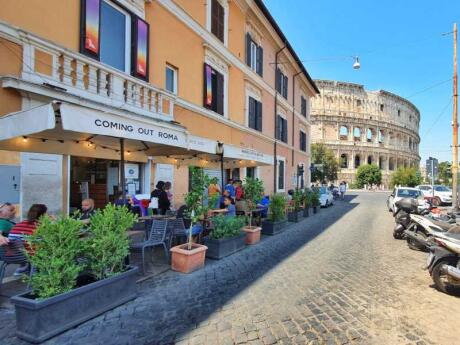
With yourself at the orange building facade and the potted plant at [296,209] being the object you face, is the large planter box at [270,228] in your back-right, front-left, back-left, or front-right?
front-right

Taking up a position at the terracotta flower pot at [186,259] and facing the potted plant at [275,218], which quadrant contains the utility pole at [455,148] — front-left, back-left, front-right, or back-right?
front-right

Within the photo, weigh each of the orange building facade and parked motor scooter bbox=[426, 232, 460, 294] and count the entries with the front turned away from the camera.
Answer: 0

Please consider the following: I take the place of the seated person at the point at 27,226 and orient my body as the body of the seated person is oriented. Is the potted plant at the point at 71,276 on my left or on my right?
on my right

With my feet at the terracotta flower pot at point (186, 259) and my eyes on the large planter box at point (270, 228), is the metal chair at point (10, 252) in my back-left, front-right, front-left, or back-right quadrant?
back-left

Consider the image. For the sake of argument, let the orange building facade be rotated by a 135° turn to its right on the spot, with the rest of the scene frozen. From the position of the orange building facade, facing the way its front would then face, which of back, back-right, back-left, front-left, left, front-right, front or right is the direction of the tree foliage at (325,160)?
back-right

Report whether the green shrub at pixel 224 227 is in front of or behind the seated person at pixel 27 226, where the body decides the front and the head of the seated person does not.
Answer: in front

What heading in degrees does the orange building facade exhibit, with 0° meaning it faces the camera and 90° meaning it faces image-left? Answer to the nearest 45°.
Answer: approximately 315°
